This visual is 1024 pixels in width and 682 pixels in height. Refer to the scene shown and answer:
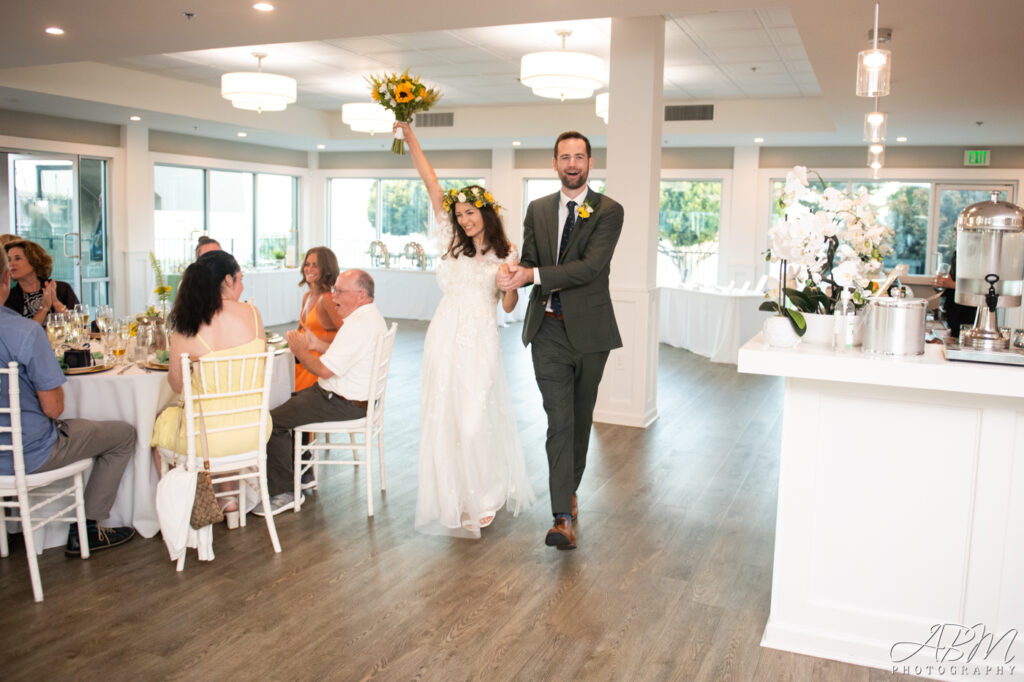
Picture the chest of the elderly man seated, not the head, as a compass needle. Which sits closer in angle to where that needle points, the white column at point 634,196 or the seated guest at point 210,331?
the seated guest

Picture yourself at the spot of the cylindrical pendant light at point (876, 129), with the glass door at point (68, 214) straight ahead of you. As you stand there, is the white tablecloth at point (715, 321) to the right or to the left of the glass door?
right

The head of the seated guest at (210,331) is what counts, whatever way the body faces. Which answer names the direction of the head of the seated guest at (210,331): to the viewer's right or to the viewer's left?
to the viewer's right

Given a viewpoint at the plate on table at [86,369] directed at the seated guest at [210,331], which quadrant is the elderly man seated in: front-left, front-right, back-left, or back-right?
front-left

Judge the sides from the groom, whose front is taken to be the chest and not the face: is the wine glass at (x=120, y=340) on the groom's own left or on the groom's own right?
on the groom's own right

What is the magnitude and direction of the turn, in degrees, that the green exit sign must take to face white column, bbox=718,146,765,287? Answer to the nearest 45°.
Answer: approximately 90° to its right

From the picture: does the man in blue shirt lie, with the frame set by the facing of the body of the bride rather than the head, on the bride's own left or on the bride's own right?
on the bride's own right

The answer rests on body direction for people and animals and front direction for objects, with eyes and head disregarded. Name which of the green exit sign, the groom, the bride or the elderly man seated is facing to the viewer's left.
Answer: the elderly man seated

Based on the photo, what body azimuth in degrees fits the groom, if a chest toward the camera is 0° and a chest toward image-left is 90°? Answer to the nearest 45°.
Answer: approximately 0°

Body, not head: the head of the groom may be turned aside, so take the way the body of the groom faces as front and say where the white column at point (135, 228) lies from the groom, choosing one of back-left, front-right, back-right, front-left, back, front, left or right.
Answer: back-right

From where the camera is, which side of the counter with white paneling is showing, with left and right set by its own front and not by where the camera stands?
front

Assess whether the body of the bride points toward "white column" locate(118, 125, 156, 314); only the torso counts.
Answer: no

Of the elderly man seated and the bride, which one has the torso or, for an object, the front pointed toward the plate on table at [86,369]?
the elderly man seated

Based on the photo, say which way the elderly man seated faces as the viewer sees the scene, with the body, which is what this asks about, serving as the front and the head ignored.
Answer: to the viewer's left

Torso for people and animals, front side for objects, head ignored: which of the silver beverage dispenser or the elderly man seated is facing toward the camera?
the silver beverage dispenser

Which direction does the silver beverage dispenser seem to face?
toward the camera

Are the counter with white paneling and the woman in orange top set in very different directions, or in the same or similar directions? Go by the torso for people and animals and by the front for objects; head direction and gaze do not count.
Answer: same or similar directions

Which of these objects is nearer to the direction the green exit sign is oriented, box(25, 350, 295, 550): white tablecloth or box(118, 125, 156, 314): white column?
the white tablecloth

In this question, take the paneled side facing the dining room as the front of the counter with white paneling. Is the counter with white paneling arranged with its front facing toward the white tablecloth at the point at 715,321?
no

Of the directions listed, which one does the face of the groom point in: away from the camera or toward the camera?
toward the camera
